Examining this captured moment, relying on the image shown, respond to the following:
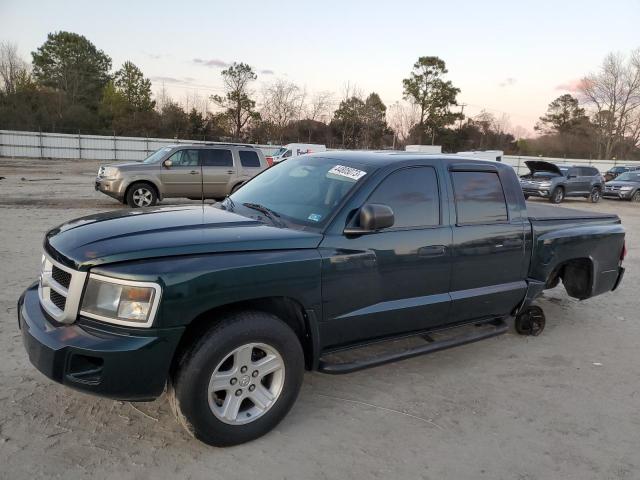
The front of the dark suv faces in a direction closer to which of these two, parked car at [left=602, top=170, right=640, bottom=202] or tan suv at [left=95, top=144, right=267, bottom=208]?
the tan suv

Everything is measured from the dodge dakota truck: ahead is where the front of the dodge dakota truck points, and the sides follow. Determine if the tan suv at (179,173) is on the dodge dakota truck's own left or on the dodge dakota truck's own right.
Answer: on the dodge dakota truck's own right

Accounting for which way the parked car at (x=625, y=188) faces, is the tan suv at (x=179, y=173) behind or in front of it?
in front

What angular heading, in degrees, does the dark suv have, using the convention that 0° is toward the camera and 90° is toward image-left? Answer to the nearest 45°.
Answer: approximately 45°

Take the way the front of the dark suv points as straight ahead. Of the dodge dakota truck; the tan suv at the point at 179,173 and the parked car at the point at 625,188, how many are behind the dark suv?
1

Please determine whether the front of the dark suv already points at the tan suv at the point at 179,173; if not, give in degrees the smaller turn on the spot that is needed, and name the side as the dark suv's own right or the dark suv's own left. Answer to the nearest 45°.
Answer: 0° — it already faces it

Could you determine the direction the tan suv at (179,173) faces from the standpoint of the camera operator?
facing to the left of the viewer

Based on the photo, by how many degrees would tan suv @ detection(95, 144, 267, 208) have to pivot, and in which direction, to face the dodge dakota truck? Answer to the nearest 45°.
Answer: approximately 90° to its left

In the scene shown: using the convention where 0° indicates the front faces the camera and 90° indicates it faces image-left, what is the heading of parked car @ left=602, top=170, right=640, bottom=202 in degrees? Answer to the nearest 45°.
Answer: approximately 45°

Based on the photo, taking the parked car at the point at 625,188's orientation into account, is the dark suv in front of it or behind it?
in front

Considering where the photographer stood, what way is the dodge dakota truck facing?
facing the viewer and to the left of the viewer

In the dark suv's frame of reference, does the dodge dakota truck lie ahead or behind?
ahead

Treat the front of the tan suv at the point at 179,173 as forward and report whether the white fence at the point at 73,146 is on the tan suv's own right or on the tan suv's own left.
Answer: on the tan suv's own right

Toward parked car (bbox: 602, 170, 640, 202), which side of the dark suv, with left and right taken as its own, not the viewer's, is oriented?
back
